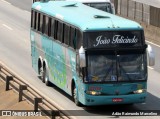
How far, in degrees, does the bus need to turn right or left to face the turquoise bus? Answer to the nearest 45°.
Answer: approximately 45° to its right

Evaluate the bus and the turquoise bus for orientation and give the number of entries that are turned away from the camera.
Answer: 0

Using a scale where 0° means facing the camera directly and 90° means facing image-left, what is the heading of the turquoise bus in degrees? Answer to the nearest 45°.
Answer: approximately 315°

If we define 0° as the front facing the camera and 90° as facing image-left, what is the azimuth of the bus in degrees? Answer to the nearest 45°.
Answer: approximately 315°

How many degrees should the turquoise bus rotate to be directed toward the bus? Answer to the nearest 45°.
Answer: approximately 135° to its left
